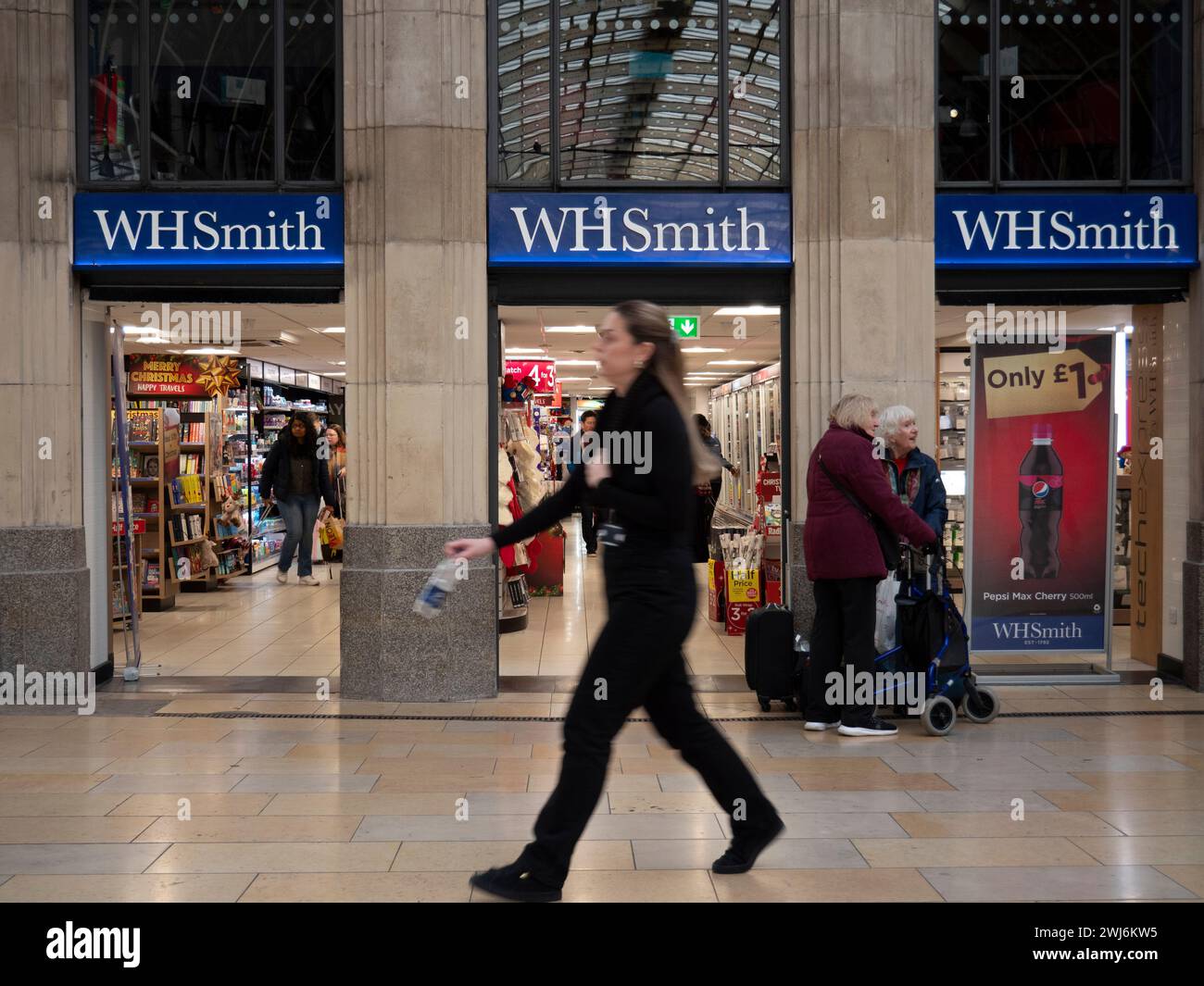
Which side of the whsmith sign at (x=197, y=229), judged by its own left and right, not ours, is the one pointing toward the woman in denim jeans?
back

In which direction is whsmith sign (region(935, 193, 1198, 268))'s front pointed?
toward the camera

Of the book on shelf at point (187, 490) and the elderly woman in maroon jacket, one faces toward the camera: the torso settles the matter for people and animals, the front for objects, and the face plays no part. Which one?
the book on shelf

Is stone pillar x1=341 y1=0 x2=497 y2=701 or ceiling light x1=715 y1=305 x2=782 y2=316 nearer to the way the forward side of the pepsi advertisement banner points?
the stone pillar

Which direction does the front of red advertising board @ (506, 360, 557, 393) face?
toward the camera

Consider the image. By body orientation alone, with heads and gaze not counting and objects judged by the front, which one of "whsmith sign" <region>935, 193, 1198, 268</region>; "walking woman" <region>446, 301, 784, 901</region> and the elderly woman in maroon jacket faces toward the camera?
the whsmith sign

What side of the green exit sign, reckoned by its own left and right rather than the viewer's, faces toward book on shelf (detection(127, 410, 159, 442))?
right

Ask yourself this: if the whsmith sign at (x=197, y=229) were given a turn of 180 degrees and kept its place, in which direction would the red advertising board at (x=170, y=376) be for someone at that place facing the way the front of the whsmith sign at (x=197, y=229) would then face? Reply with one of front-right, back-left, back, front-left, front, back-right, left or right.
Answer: front

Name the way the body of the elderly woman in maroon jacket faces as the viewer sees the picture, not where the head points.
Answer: to the viewer's right

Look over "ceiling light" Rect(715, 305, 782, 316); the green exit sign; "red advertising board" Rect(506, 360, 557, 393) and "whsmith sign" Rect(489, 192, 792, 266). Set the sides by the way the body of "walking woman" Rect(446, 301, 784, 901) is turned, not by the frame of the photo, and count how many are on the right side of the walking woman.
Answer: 4

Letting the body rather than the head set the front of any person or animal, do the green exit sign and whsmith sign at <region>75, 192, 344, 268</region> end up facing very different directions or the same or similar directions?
same or similar directions

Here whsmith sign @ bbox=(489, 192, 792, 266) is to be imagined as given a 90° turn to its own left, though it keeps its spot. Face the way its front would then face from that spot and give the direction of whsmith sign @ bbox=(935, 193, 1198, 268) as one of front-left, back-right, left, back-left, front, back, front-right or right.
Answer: front

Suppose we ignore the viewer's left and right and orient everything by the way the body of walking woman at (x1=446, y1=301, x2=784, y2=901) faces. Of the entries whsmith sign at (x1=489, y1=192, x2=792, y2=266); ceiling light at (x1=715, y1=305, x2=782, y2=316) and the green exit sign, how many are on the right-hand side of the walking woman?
3

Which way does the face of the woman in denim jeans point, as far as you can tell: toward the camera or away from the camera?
toward the camera

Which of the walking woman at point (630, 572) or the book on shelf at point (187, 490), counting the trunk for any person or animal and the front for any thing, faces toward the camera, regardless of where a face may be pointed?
the book on shelf

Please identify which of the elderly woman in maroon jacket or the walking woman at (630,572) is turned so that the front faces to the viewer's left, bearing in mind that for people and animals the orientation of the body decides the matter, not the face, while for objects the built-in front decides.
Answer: the walking woman

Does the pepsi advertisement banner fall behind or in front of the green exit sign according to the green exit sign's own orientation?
in front

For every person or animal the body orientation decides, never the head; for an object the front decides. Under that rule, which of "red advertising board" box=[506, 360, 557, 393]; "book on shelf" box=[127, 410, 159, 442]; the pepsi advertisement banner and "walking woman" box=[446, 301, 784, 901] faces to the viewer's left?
the walking woman

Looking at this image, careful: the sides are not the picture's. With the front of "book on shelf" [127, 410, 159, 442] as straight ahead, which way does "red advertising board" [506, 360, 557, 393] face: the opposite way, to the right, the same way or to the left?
the same way

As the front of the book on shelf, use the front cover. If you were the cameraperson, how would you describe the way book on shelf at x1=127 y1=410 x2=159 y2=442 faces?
facing the viewer

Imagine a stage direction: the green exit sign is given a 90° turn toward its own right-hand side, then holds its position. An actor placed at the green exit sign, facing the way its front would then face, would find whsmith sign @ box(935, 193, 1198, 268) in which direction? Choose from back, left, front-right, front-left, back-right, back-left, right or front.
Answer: back-left
